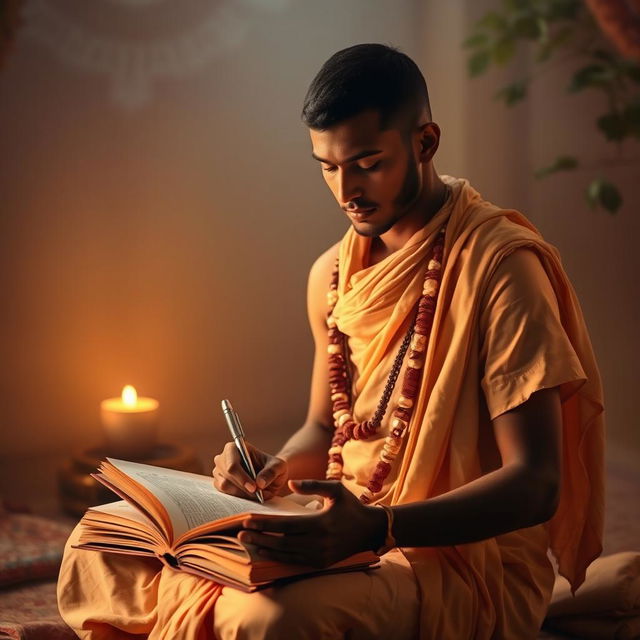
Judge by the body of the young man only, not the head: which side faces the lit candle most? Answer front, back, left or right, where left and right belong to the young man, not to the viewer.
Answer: right

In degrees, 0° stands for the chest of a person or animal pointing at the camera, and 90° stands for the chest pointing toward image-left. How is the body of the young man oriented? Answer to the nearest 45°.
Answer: approximately 45°

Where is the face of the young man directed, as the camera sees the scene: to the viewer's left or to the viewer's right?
to the viewer's left
